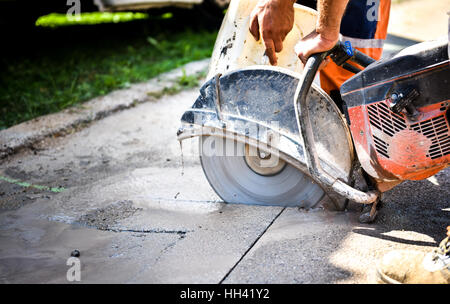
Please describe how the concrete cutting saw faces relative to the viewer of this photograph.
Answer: facing to the left of the viewer
